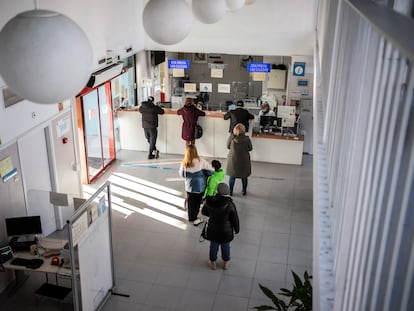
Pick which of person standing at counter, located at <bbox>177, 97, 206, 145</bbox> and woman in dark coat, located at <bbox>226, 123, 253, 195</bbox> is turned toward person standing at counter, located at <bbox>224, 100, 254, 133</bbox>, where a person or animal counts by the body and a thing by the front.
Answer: the woman in dark coat

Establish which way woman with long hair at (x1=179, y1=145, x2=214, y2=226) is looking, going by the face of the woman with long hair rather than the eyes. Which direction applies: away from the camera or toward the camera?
away from the camera

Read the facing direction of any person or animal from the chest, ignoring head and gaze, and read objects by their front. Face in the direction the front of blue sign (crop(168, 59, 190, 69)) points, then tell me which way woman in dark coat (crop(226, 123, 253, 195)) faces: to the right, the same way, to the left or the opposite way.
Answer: the opposite way

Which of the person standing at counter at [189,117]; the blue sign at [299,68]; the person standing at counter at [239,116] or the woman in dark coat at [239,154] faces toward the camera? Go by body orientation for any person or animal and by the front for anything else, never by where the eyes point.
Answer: the blue sign

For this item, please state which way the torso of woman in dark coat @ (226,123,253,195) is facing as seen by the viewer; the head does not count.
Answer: away from the camera

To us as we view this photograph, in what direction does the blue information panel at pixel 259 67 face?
facing the viewer

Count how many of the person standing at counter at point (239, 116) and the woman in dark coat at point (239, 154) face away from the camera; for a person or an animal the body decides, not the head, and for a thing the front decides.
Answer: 2

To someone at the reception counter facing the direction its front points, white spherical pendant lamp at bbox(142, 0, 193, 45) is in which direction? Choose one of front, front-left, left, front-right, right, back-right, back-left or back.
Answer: front

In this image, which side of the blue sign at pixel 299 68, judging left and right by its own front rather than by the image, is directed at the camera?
front

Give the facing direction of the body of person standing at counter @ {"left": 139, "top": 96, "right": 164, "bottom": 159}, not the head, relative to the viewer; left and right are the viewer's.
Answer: facing away from the viewer

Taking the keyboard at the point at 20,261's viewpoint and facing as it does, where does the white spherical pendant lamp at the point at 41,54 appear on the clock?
The white spherical pendant lamp is roughly at 12 o'clock from the keyboard.

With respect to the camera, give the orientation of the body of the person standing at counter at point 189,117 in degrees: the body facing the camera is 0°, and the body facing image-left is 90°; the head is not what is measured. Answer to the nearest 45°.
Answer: approximately 180°

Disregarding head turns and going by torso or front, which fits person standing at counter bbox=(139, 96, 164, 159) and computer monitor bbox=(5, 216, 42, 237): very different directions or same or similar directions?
very different directions

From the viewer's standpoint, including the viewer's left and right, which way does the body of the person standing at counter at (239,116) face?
facing away from the viewer

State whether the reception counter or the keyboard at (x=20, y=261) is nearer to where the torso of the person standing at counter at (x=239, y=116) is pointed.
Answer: the reception counter

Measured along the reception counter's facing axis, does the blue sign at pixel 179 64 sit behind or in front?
behind

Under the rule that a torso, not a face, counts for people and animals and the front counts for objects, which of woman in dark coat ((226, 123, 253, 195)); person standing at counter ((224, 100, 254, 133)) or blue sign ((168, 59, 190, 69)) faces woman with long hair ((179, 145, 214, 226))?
the blue sign

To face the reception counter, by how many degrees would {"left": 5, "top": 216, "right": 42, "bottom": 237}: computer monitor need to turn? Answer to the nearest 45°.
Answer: approximately 135° to its left

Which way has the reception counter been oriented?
toward the camera
